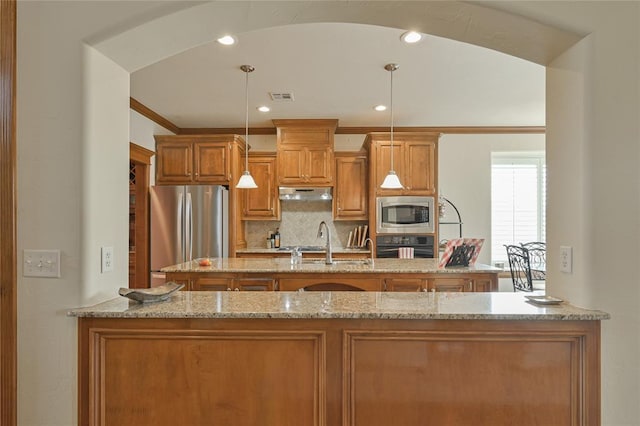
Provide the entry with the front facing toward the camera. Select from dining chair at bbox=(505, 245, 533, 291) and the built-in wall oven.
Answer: the built-in wall oven

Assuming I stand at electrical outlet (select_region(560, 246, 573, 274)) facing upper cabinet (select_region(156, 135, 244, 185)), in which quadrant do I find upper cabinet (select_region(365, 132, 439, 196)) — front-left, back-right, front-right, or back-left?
front-right

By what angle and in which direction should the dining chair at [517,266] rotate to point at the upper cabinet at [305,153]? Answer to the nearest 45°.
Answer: approximately 135° to its left

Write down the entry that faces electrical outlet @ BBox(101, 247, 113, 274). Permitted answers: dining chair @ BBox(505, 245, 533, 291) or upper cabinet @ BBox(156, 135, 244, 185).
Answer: the upper cabinet

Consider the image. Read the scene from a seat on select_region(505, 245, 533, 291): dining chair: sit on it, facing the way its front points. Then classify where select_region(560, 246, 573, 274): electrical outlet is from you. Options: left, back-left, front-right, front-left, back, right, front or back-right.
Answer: back-right

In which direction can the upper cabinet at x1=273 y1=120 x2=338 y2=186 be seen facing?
toward the camera

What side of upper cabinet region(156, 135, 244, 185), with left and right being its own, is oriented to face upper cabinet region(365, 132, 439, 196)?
left

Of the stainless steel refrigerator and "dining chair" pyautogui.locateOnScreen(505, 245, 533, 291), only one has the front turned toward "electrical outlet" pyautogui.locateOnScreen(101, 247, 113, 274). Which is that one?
the stainless steel refrigerator

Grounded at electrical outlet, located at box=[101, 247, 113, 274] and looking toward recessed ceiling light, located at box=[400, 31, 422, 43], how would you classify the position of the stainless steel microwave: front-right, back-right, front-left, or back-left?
front-left

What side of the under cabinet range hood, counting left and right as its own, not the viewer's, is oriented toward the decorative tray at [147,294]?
front

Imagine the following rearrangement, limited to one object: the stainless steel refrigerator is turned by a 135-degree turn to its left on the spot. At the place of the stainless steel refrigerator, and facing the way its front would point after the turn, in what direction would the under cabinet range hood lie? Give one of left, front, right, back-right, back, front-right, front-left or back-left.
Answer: front-right

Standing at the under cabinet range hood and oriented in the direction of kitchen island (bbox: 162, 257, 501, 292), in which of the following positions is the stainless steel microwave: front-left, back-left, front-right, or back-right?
front-left

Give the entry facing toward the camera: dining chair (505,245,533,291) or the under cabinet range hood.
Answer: the under cabinet range hood

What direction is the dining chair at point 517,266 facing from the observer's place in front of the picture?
facing away from the viewer and to the right of the viewer

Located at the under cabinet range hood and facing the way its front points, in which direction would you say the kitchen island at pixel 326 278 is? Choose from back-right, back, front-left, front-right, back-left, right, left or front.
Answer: front

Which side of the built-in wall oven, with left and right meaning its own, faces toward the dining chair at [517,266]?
left

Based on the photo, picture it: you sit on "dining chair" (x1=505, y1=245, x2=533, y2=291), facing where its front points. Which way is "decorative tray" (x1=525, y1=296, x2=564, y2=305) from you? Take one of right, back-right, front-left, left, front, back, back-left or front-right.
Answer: back-right

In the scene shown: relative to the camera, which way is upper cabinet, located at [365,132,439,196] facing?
toward the camera
